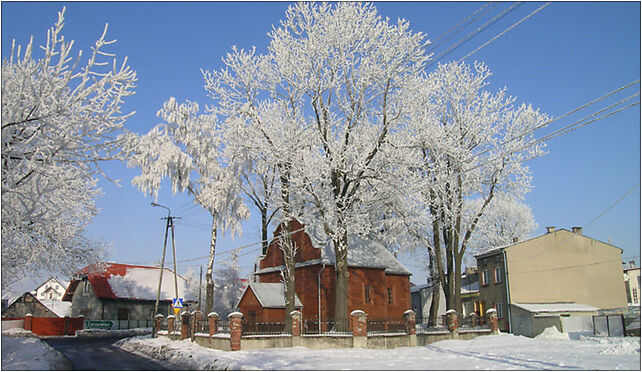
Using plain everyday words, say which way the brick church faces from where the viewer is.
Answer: facing the viewer and to the left of the viewer

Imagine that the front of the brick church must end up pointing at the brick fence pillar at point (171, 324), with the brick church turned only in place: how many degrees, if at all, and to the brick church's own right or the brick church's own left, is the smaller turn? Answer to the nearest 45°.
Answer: approximately 45° to the brick church's own right

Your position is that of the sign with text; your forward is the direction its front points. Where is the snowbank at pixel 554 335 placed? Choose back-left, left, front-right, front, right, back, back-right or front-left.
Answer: front-left

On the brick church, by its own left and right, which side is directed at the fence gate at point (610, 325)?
left

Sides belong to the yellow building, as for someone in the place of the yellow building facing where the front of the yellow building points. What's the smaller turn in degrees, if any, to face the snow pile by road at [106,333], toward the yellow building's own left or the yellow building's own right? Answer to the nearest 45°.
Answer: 0° — it already faces it

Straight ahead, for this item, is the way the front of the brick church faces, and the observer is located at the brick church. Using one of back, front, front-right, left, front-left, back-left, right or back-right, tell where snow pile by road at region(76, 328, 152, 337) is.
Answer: right

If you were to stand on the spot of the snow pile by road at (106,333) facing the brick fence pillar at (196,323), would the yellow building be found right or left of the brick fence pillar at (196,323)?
left

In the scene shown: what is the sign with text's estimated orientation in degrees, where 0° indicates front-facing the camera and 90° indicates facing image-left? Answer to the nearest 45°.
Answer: approximately 0°

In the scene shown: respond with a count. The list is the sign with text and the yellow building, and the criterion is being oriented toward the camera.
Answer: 1

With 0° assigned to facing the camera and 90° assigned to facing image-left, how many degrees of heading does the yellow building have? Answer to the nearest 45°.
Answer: approximately 90°
